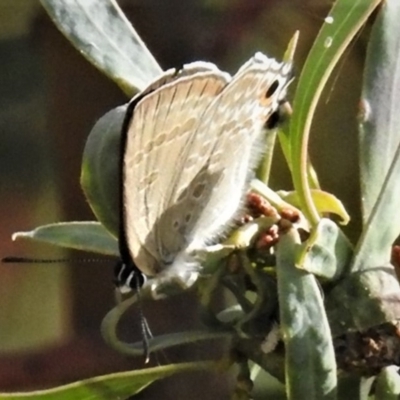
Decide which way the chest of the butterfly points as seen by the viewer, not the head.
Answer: to the viewer's left
